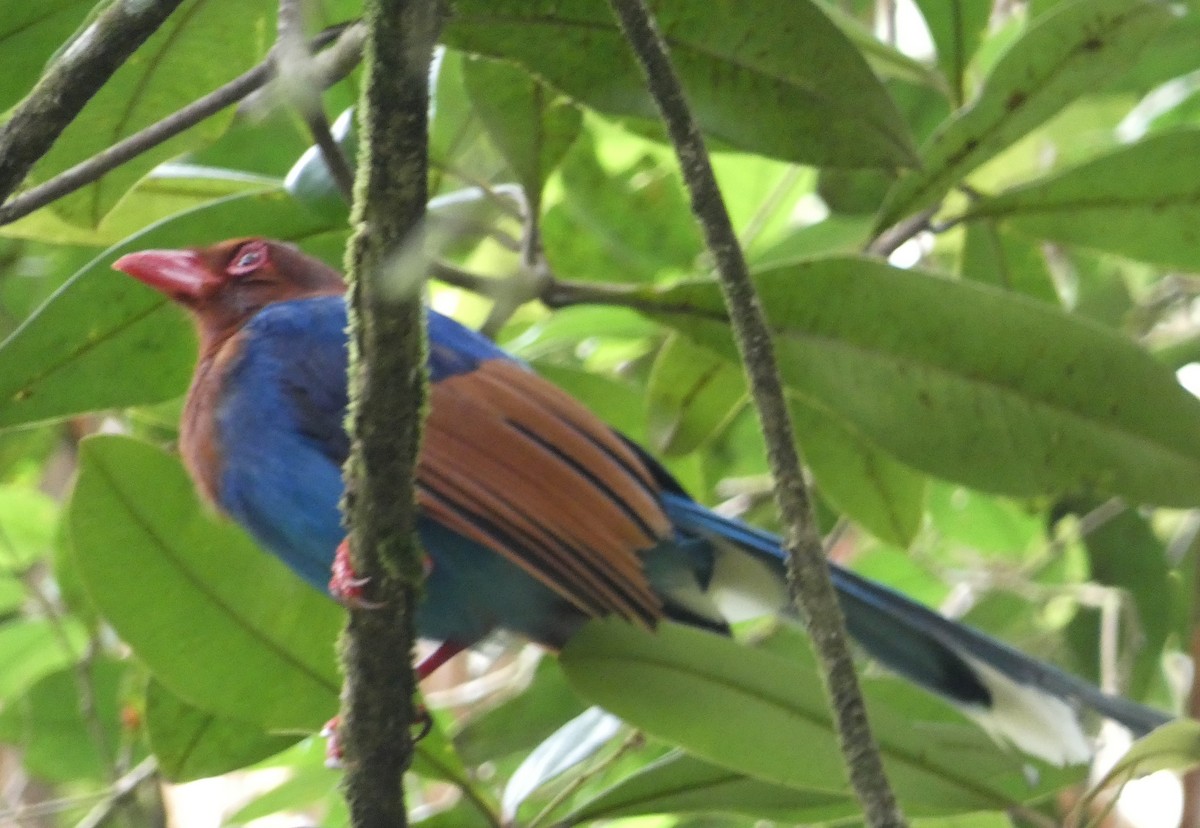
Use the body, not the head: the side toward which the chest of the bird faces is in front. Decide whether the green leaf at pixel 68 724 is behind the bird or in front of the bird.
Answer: in front

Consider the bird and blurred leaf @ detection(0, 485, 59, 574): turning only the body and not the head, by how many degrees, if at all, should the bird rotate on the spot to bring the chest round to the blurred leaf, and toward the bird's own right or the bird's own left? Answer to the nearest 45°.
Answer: approximately 45° to the bird's own right

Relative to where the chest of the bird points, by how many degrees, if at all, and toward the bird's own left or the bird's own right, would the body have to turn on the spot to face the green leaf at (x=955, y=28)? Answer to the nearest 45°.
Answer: approximately 180°

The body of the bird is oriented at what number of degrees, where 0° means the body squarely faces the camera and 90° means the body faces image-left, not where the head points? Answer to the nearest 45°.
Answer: approximately 90°
